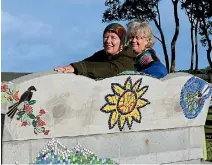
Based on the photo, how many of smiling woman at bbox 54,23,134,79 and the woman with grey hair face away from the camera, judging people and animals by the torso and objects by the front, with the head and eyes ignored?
0

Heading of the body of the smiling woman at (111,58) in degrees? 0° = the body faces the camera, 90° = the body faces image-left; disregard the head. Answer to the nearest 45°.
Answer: approximately 45°

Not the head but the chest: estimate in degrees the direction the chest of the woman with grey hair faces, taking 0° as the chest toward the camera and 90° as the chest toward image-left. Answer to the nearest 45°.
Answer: approximately 45°

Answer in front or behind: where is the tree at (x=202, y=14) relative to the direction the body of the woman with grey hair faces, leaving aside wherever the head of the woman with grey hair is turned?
behind

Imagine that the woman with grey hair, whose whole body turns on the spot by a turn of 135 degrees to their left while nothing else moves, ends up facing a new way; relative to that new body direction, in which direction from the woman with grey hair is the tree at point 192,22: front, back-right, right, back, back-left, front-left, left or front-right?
left

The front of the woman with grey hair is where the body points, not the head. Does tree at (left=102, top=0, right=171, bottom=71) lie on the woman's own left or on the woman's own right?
on the woman's own right
